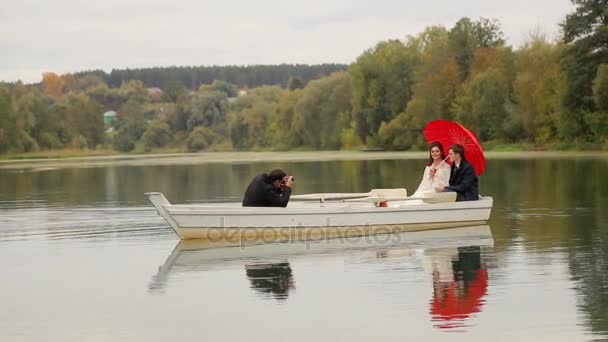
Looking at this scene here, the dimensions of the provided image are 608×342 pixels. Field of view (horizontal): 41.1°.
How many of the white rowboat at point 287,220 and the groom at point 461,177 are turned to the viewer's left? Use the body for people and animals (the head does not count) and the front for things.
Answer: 2

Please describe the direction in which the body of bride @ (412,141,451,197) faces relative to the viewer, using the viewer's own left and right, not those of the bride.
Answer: facing the viewer and to the left of the viewer

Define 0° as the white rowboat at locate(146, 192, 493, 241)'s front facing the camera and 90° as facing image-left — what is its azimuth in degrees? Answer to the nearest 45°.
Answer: approximately 90°

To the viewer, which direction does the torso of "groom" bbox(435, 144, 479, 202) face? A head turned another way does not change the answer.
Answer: to the viewer's left

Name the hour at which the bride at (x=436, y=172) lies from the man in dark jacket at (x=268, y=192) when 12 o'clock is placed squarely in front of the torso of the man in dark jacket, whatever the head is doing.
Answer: The bride is roughly at 11 o'clock from the man in dark jacket.

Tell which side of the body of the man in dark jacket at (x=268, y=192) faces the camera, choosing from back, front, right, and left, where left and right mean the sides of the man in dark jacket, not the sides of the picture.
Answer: right

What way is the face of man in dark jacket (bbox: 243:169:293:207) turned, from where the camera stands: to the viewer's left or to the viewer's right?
to the viewer's right

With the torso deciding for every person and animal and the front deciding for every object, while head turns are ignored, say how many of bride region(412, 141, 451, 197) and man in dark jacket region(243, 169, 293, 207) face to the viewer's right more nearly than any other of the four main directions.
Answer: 1

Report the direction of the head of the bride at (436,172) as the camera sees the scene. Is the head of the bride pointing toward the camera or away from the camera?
toward the camera

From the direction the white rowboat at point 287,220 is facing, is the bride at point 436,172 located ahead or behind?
behind
